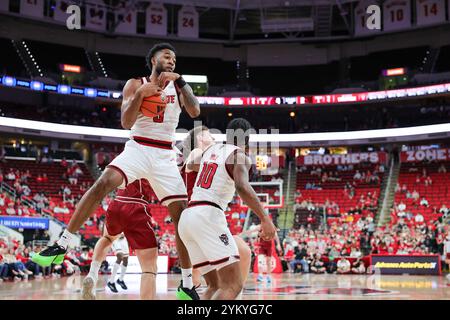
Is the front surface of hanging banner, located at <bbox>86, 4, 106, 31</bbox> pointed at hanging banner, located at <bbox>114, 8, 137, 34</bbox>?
no

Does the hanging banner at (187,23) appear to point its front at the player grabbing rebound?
yes

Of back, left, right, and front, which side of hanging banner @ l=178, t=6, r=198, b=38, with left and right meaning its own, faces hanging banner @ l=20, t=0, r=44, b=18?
right

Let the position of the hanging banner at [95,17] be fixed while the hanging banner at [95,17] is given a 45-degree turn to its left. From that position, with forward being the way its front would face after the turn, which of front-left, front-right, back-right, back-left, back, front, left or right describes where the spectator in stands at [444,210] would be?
front

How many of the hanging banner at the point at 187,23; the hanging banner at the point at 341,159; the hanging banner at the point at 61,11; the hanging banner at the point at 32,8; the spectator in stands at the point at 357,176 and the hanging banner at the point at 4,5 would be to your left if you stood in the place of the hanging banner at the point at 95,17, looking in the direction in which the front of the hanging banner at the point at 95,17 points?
3

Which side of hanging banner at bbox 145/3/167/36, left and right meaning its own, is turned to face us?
front

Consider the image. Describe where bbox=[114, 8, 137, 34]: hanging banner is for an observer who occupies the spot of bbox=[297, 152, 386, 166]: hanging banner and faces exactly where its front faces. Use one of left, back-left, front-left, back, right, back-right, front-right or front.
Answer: right

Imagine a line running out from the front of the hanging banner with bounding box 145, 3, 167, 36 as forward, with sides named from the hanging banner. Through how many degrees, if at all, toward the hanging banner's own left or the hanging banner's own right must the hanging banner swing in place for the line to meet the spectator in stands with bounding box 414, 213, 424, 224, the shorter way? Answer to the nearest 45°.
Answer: approximately 45° to the hanging banner's own left

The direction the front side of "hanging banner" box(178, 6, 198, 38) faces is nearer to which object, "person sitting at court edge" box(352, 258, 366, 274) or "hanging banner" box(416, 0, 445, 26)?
the person sitting at court edge

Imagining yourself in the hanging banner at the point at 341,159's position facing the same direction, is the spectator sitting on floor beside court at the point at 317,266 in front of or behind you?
in front

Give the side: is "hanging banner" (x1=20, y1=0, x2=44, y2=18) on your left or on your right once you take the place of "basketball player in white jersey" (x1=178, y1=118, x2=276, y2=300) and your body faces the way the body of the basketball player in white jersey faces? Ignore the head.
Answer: on your left
